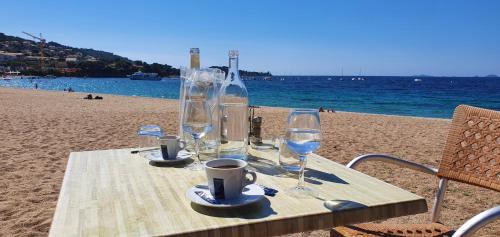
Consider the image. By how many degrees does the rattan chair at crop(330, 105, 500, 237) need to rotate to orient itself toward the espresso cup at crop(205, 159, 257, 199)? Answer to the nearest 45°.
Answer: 0° — it already faces it

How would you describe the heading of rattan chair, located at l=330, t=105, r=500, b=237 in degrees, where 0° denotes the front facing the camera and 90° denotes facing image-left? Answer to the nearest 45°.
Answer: approximately 45°

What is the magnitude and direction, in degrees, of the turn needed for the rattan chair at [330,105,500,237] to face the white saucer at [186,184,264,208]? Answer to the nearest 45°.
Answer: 0° — it already faces it

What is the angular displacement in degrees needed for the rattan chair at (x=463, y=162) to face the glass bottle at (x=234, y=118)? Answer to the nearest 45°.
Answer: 0° — it already faces it

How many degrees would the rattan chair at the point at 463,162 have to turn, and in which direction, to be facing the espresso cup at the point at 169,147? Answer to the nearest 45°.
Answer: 0° — it already faces it
